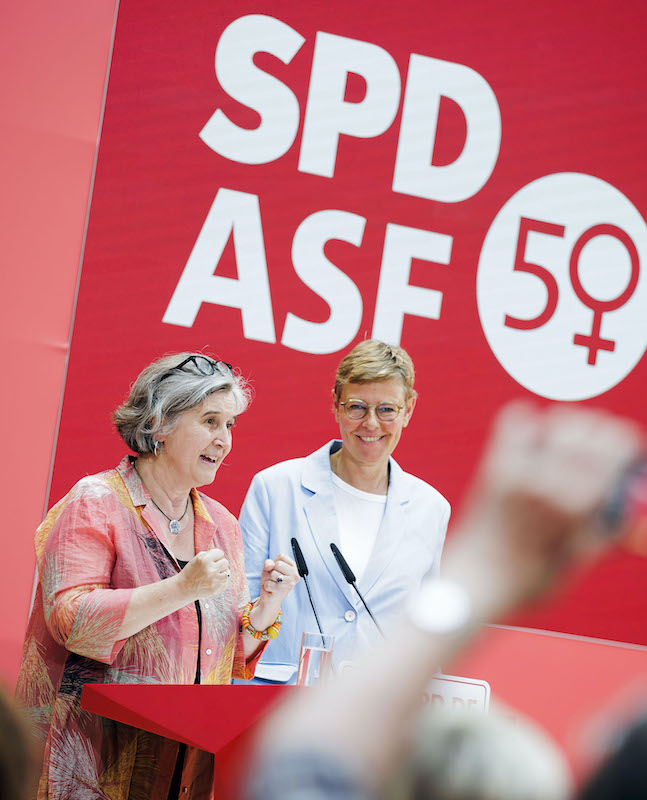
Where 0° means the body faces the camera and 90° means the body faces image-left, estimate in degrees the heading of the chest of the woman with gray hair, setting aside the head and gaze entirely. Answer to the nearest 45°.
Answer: approximately 315°

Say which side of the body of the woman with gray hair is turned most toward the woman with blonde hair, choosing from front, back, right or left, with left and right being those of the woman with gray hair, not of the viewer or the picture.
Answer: left

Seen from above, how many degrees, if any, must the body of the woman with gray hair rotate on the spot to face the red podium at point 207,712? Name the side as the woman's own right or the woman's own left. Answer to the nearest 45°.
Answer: approximately 45° to the woman's own right

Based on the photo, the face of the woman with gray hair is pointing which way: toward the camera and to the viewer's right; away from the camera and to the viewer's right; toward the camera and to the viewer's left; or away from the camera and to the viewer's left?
toward the camera and to the viewer's right

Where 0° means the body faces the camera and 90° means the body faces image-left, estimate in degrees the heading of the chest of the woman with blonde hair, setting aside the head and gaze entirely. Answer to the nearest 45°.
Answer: approximately 0°
